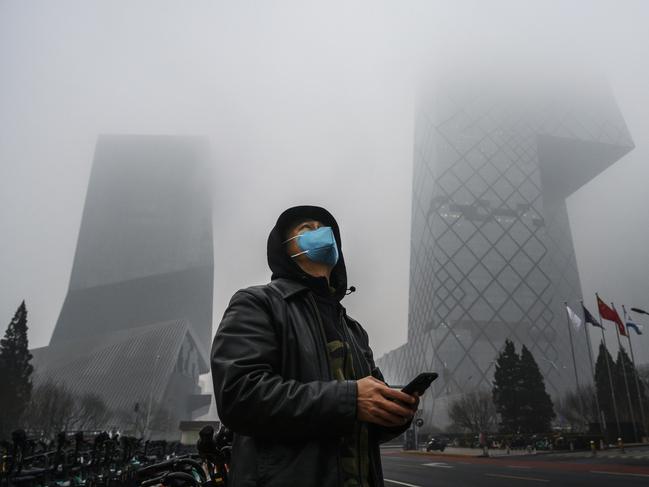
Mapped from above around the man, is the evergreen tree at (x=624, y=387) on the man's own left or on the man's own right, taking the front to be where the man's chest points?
on the man's own left

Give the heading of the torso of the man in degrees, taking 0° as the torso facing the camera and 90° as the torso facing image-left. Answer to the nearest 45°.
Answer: approximately 315°

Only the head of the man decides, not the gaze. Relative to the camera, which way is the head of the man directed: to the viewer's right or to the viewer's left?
to the viewer's right

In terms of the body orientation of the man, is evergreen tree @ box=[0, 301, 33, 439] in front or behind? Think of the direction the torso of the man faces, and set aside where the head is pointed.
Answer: behind

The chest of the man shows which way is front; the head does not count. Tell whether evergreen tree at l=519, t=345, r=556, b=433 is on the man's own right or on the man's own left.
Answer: on the man's own left

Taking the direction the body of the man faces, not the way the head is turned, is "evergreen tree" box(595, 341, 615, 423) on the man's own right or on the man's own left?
on the man's own left
